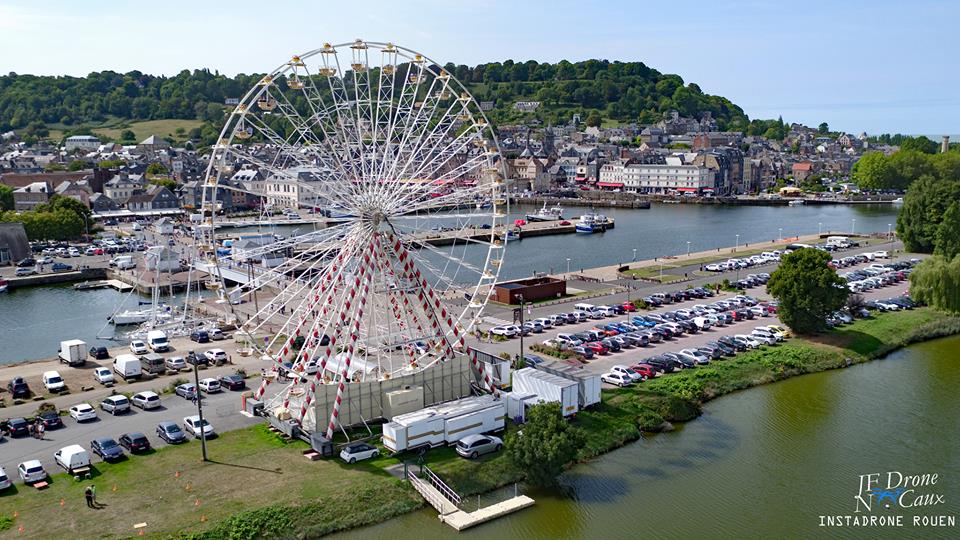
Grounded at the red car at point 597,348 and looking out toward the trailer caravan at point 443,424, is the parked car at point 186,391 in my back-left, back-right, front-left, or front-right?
front-right

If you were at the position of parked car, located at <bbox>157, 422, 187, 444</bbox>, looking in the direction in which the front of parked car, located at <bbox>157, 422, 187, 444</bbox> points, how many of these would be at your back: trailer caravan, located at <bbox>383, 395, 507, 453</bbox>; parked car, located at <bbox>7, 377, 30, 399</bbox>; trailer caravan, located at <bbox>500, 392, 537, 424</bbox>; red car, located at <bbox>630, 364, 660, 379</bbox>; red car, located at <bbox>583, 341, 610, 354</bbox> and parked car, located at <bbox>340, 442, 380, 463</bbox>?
1

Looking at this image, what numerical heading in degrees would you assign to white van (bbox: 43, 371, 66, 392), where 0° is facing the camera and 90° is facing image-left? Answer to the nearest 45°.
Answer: approximately 315°

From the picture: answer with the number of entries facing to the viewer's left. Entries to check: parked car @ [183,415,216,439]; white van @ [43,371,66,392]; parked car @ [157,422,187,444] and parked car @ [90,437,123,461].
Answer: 0

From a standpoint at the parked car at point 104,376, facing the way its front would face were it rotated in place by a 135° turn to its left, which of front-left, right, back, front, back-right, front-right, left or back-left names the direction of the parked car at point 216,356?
right

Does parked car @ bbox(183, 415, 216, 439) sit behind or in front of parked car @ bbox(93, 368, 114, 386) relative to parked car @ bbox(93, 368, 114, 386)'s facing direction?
in front

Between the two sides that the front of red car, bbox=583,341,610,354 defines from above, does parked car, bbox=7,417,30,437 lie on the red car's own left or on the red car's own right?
on the red car's own right

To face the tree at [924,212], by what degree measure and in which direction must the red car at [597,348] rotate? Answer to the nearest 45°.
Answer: approximately 90° to its left

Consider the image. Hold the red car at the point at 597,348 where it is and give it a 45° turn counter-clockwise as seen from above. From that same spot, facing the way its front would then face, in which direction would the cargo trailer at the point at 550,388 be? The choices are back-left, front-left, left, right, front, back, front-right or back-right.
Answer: right

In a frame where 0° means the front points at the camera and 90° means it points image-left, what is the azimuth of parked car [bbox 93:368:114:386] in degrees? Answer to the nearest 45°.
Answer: approximately 315°

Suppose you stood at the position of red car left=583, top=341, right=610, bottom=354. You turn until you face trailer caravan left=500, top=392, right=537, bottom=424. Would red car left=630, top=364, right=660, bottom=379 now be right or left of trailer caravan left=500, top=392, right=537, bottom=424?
left

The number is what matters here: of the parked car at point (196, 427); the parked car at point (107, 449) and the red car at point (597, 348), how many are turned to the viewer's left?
0

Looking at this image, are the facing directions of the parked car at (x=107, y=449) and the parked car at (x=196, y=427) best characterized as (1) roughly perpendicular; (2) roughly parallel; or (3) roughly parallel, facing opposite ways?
roughly parallel

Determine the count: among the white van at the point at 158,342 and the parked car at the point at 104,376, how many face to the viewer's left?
0

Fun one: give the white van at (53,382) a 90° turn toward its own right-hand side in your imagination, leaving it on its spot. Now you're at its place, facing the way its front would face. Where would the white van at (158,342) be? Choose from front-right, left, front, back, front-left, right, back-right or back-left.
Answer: back

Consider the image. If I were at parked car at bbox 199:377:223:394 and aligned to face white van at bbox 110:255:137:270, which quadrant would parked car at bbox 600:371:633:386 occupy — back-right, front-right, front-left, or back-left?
back-right
